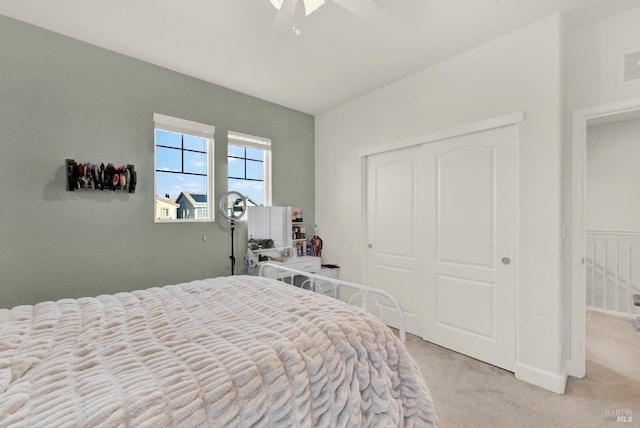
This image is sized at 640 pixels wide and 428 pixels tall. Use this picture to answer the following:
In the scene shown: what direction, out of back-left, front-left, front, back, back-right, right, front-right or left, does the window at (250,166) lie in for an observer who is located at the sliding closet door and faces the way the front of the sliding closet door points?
front-right

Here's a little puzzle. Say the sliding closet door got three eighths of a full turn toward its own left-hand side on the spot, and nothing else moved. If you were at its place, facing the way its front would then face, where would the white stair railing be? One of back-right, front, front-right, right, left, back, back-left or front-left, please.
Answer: front-left

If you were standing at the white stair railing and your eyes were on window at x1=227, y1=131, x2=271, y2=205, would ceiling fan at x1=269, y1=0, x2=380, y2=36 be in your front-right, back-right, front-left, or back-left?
front-left

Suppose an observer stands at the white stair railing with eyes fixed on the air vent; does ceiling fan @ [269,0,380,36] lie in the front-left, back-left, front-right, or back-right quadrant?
front-right

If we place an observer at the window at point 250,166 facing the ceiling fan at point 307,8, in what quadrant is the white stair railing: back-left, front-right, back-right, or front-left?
front-left

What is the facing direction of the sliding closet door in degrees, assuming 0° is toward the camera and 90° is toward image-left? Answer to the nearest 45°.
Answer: approximately 45°

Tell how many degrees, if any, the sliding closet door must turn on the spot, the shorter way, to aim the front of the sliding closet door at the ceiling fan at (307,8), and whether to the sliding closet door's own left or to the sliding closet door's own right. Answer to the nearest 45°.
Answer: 0° — it already faces it

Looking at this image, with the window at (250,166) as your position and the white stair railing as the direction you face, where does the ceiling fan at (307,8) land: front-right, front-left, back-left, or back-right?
front-right
